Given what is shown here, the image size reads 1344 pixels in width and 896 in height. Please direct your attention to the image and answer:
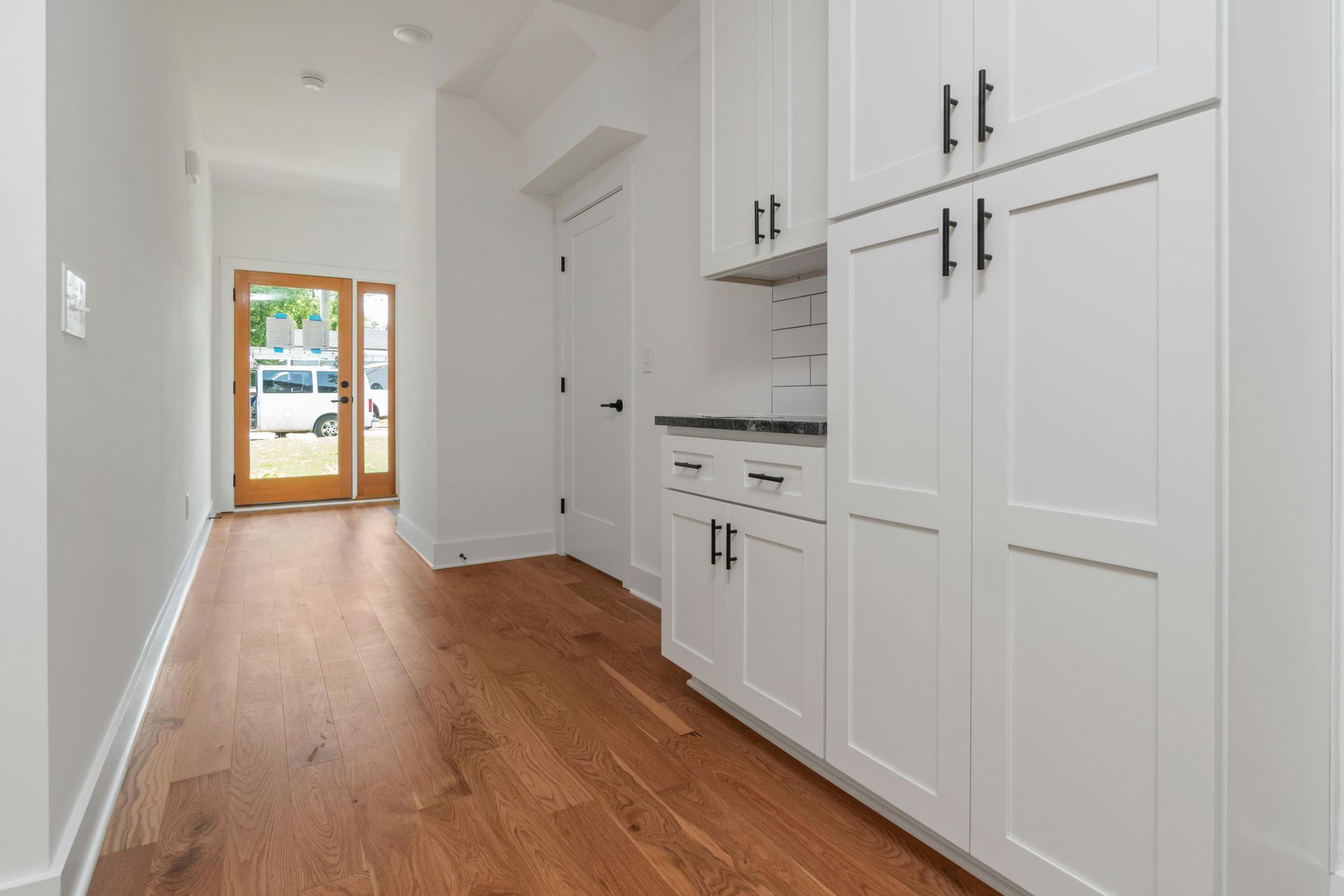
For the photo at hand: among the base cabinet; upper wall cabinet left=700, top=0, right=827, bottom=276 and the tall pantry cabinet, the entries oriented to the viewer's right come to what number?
0

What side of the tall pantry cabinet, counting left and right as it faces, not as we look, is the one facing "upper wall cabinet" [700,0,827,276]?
right

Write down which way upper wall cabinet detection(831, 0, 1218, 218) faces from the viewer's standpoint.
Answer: facing the viewer and to the left of the viewer

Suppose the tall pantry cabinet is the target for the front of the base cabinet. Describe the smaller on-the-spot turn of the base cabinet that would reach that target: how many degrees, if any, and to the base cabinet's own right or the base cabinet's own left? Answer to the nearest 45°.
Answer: approximately 90° to the base cabinet's own left

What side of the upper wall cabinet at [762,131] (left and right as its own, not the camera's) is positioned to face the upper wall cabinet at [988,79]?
left

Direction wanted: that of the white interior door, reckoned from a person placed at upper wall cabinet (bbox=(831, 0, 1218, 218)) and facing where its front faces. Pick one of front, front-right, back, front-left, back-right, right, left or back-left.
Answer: right

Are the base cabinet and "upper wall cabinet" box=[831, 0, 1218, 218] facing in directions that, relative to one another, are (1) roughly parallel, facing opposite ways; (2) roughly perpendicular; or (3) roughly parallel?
roughly parallel

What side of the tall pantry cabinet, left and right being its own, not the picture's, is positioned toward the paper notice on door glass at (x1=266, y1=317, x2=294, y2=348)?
right

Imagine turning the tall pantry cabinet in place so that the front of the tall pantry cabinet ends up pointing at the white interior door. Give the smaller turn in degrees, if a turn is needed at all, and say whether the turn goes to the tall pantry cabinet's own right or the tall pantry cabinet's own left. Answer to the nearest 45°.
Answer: approximately 90° to the tall pantry cabinet's own right
